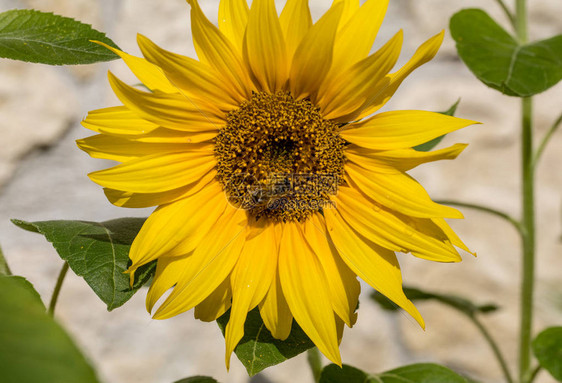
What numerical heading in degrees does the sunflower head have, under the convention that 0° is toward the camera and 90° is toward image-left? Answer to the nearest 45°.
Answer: approximately 0°
